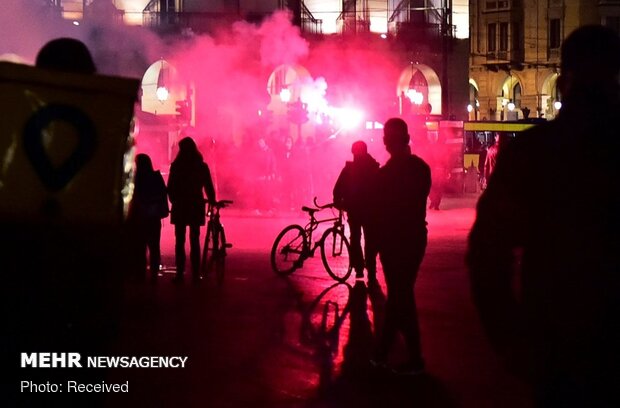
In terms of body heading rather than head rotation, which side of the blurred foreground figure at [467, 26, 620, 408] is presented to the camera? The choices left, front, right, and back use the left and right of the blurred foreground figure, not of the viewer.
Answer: back

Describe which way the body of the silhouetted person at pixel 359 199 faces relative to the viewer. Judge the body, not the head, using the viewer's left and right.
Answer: facing away from the viewer

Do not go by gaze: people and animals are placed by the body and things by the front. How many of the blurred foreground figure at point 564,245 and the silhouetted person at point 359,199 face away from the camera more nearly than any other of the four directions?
2

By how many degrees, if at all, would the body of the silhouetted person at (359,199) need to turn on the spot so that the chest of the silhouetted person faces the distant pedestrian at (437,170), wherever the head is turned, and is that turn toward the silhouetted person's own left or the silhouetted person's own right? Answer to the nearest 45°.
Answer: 0° — they already face them

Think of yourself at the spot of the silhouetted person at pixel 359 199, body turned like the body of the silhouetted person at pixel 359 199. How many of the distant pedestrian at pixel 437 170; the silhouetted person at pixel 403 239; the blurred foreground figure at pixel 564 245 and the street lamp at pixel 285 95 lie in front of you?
2

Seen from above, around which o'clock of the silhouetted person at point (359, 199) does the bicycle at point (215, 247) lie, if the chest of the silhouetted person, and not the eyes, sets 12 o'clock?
The bicycle is roughly at 9 o'clock from the silhouetted person.

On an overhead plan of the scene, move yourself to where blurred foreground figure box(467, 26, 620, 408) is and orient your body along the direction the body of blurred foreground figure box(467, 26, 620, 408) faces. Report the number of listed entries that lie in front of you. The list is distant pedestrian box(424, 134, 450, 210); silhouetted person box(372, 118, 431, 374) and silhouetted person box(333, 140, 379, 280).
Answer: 3
